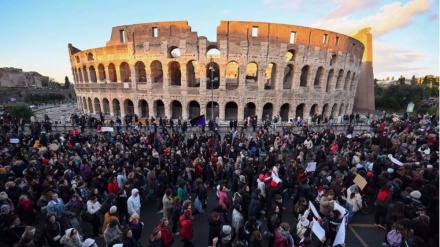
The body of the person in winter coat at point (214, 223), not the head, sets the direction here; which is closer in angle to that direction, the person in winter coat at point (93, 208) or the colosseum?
the colosseum
